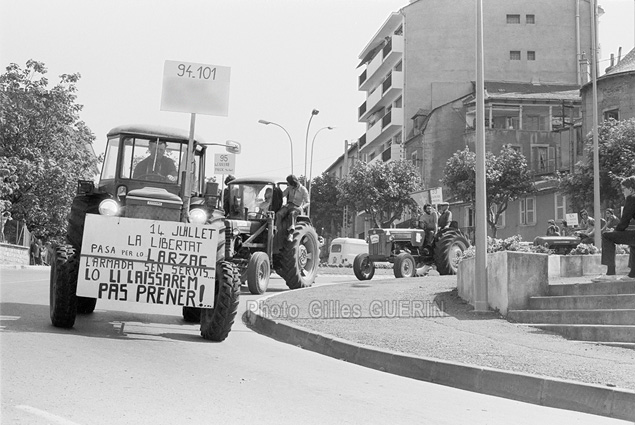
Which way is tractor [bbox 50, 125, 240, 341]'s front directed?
toward the camera

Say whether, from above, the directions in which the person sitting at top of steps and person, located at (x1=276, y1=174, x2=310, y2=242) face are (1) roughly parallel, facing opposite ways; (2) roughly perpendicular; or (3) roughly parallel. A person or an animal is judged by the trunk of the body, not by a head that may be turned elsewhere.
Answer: roughly perpendicular

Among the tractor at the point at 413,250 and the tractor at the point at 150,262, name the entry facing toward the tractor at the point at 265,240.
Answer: the tractor at the point at 413,250

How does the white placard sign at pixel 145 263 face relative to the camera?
toward the camera

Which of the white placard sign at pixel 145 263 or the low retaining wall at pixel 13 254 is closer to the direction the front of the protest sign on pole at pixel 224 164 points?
the white placard sign

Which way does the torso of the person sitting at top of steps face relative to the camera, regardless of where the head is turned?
to the viewer's left

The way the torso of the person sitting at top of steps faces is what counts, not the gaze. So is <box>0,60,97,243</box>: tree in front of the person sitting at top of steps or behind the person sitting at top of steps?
in front

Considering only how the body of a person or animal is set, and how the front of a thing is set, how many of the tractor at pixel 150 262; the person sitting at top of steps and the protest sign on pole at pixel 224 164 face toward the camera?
2

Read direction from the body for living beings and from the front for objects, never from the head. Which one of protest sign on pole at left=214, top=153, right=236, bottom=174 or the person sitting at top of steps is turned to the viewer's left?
the person sitting at top of steps

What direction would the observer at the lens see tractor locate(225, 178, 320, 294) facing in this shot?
facing the viewer and to the left of the viewer
